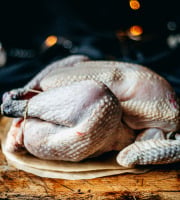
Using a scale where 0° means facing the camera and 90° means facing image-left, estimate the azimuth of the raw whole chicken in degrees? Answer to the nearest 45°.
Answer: approximately 270°
